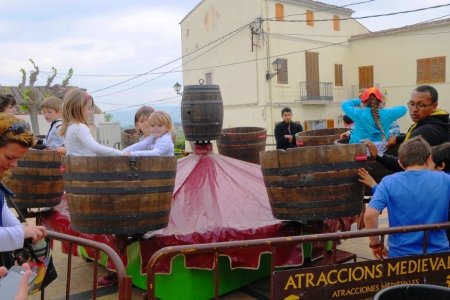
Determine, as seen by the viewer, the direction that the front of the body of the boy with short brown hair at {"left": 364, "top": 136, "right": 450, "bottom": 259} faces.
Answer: away from the camera

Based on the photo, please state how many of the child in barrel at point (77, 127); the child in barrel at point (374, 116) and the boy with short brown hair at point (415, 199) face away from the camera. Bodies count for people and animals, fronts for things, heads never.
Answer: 2

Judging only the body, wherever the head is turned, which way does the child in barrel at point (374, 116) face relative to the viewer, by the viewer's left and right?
facing away from the viewer

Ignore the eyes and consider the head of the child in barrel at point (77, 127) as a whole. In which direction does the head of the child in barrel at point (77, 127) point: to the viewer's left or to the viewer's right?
to the viewer's right

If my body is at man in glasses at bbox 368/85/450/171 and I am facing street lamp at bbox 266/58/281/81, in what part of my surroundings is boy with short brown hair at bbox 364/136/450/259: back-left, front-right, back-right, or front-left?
back-left

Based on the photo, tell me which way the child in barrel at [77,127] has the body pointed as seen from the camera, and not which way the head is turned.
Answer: to the viewer's right

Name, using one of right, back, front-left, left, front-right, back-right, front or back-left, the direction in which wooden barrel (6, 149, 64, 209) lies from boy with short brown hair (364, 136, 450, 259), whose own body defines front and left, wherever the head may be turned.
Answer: left

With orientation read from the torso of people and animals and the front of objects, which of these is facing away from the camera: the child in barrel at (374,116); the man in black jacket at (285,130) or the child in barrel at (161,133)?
the child in barrel at (374,116)

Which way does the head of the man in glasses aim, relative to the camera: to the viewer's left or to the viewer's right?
to the viewer's left

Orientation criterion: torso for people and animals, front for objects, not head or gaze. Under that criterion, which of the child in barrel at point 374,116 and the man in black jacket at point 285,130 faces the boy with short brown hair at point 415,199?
the man in black jacket
